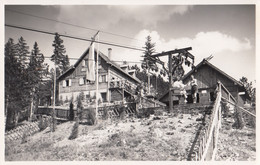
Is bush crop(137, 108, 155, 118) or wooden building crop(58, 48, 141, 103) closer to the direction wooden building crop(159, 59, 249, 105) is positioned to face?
the bush

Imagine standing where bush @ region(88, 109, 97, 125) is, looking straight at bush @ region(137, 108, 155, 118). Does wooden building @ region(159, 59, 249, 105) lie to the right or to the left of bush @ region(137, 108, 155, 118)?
left

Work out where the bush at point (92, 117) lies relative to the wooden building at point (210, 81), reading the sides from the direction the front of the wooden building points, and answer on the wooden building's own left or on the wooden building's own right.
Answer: on the wooden building's own right

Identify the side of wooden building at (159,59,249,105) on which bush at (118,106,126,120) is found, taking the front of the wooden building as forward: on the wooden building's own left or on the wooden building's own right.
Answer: on the wooden building's own right

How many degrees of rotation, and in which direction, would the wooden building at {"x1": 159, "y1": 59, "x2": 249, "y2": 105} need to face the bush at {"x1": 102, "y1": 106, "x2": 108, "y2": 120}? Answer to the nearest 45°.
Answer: approximately 45° to its right

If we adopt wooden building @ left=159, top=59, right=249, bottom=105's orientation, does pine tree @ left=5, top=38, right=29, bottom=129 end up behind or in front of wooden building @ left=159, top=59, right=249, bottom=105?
in front

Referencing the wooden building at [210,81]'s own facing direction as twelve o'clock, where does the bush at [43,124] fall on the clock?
The bush is roughly at 2 o'clock from the wooden building.

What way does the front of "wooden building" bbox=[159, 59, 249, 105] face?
toward the camera

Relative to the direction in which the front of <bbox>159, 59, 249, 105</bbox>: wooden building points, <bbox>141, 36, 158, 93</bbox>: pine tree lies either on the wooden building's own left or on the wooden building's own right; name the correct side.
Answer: on the wooden building's own right

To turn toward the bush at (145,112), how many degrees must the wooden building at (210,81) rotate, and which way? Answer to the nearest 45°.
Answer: approximately 45° to its right

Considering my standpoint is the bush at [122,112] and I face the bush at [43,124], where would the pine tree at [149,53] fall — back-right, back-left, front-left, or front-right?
back-right
